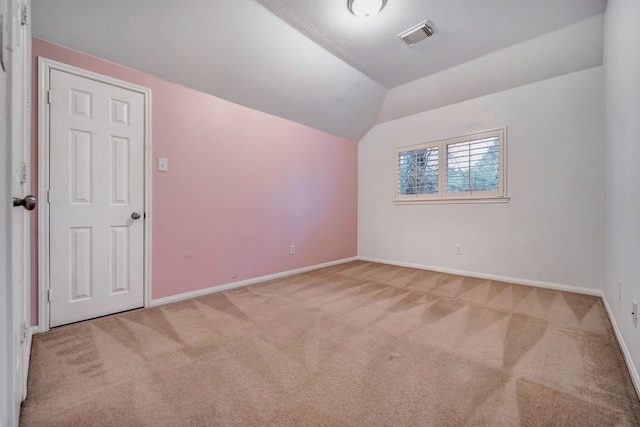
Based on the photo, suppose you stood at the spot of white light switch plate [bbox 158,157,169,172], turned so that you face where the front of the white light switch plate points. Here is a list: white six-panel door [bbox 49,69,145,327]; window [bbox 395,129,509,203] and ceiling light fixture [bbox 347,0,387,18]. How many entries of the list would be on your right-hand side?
1

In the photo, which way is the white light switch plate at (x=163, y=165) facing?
toward the camera

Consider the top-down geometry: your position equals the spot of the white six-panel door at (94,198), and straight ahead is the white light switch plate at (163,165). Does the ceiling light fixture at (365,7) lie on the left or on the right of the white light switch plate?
right

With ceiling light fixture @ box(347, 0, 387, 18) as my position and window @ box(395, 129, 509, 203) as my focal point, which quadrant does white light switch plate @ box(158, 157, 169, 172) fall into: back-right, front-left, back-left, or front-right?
back-left

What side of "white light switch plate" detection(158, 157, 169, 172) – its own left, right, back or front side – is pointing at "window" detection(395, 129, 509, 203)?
left

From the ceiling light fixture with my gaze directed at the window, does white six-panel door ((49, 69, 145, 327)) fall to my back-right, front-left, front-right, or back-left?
back-left

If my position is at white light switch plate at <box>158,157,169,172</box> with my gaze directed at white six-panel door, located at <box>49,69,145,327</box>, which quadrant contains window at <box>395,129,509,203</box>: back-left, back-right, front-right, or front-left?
back-left

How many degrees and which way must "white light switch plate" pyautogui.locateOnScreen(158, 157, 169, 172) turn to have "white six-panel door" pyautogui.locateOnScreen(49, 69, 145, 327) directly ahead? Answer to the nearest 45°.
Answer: approximately 90° to its right

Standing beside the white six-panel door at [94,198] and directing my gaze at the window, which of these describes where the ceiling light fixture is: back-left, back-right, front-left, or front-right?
front-right

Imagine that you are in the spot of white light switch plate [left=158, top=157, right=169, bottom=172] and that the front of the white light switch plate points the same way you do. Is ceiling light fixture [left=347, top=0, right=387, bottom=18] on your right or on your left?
on your left
